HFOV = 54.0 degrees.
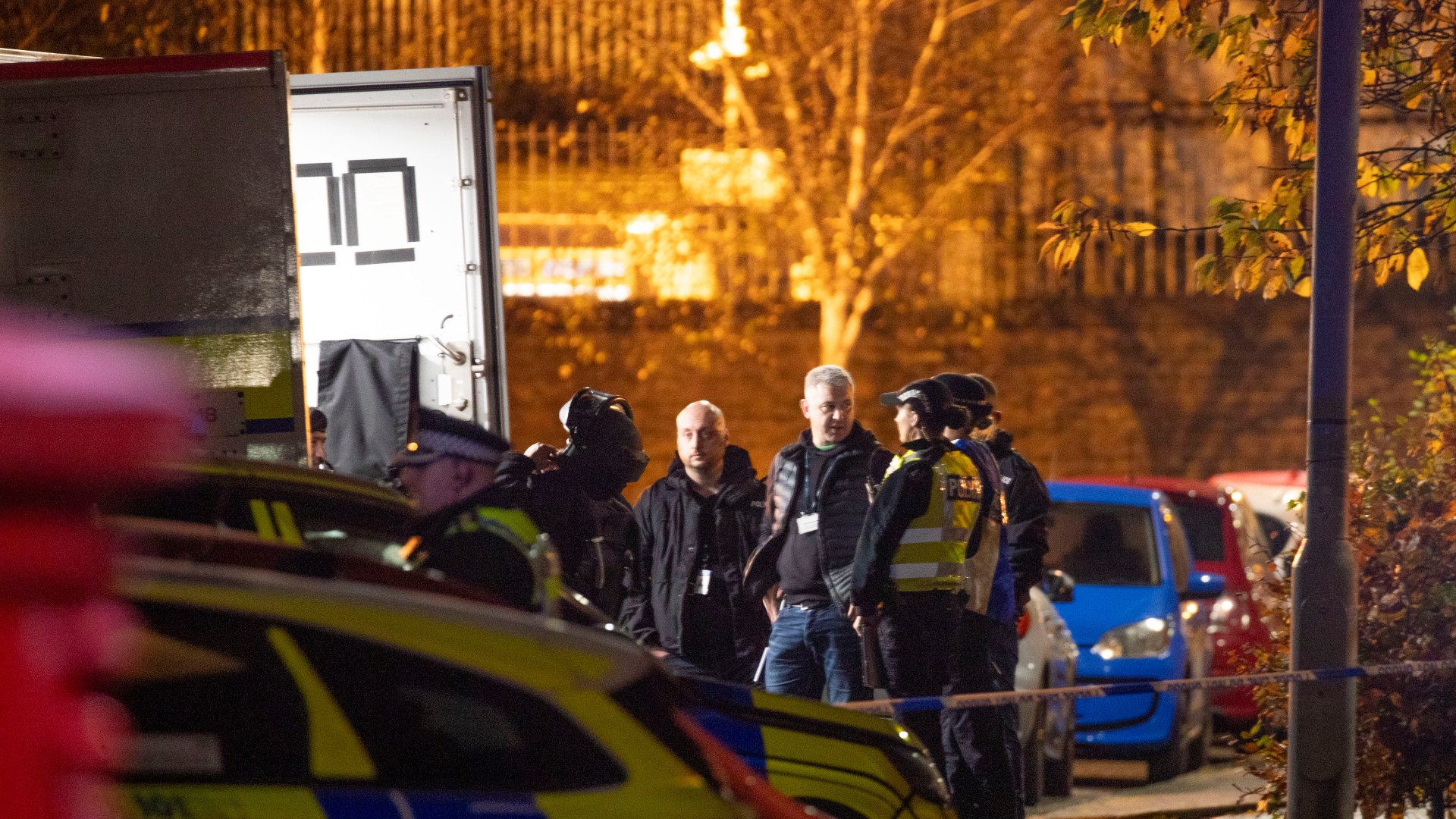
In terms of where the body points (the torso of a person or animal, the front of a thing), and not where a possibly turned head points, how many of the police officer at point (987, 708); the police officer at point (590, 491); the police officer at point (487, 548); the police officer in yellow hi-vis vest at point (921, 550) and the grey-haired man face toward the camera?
1

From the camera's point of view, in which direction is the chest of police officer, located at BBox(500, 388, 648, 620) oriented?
to the viewer's left

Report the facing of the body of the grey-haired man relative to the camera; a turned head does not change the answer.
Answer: toward the camera

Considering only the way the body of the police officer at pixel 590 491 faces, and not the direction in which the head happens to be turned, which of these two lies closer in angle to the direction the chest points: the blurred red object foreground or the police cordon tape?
the blurred red object foreground

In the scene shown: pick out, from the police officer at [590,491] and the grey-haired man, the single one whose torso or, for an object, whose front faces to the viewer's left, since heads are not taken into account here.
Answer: the police officer

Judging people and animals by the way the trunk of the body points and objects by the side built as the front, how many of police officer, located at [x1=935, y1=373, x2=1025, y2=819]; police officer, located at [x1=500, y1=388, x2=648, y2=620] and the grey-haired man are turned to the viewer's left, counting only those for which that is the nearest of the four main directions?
2

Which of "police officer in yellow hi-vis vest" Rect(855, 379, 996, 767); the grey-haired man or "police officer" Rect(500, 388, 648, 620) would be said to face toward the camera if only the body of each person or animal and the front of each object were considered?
the grey-haired man

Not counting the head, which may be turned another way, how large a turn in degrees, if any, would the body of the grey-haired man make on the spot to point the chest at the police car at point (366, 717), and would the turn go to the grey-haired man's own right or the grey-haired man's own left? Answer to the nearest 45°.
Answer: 0° — they already face it

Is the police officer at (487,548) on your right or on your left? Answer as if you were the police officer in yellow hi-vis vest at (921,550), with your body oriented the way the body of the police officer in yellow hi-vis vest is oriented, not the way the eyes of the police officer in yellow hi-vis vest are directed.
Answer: on your left

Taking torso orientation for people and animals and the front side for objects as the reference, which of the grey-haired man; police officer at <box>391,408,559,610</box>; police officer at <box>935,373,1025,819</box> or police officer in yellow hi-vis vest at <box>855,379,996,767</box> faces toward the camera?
the grey-haired man

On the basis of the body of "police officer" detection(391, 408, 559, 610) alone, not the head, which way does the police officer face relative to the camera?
to the viewer's left

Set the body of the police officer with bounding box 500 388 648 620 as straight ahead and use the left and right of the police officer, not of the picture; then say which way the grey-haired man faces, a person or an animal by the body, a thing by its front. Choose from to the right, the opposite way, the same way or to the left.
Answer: to the left
